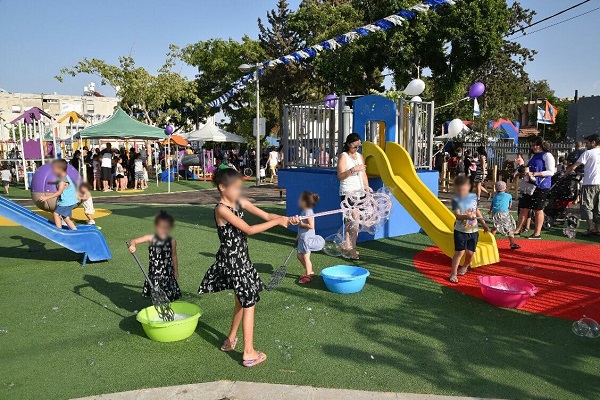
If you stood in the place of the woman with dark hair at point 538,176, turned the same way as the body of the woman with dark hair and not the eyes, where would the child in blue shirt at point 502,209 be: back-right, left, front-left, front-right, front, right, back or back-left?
front-left

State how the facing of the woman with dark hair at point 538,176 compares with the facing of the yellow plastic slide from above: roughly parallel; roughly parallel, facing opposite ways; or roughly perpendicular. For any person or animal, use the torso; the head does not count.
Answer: roughly perpendicular

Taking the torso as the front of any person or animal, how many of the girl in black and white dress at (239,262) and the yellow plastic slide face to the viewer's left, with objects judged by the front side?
0

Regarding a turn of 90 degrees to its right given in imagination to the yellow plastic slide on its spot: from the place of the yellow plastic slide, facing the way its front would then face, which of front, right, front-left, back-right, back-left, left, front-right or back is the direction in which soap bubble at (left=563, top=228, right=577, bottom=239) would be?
back

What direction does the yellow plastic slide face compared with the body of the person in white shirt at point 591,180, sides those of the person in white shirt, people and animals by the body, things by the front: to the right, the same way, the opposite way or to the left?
the opposite way

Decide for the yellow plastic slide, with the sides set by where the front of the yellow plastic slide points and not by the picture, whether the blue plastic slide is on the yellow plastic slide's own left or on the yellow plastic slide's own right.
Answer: on the yellow plastic slide's own right

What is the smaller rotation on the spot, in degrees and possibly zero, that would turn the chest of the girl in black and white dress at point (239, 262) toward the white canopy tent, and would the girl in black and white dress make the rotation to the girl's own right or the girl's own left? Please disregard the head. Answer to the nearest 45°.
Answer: approximately 135° to the girl's own left

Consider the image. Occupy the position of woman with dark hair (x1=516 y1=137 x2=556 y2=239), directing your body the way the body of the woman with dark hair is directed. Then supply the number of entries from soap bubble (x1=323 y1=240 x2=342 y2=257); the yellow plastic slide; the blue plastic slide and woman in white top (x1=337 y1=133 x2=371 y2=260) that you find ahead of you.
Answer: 4

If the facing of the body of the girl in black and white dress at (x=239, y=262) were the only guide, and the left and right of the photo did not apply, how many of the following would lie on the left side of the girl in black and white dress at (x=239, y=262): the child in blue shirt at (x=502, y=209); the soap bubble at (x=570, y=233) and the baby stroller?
3

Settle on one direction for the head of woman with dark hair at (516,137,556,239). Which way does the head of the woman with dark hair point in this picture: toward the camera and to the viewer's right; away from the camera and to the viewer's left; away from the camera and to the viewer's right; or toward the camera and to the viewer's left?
toward the camera and to the viewer's left

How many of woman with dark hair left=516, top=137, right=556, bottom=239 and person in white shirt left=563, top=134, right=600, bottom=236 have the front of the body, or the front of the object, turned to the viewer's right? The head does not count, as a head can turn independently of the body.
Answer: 0
